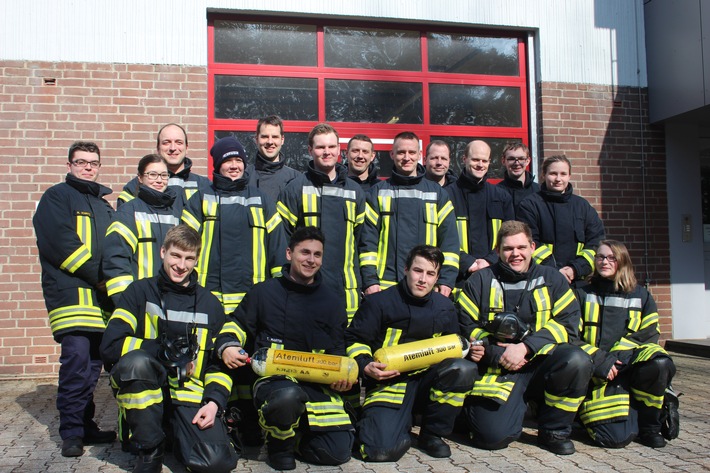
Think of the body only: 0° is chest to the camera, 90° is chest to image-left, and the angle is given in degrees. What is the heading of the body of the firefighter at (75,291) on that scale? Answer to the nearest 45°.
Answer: approximately 315°

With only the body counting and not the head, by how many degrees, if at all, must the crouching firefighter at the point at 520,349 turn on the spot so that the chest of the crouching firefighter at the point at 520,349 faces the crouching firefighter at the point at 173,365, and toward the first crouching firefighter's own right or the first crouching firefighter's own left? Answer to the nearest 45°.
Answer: approximately 45° to the first crouching firefighter's own right

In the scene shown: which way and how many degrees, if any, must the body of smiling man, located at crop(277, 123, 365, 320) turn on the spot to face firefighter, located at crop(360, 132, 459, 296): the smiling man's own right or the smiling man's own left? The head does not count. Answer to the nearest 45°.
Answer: approximately 90° to the smiling man's own left

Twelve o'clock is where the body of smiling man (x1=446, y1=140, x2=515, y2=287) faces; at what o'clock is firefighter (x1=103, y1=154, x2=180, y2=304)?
The firefighter is roughly at 2 o'clock from the smiling man.

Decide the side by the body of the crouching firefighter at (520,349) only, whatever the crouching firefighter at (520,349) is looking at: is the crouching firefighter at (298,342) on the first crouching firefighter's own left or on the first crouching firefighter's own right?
on the first crouching firefighter's own right

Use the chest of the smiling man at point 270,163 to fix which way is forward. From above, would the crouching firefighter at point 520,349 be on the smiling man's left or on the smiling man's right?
on the smiling man's left

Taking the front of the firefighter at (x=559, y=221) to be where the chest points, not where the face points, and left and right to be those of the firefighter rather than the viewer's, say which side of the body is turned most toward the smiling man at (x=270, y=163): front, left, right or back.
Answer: right

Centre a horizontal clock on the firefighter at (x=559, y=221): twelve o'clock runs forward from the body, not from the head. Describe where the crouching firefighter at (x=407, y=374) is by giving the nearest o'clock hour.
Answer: The crouching firefighter is roughly at 1 o'clock from the firefighter.
